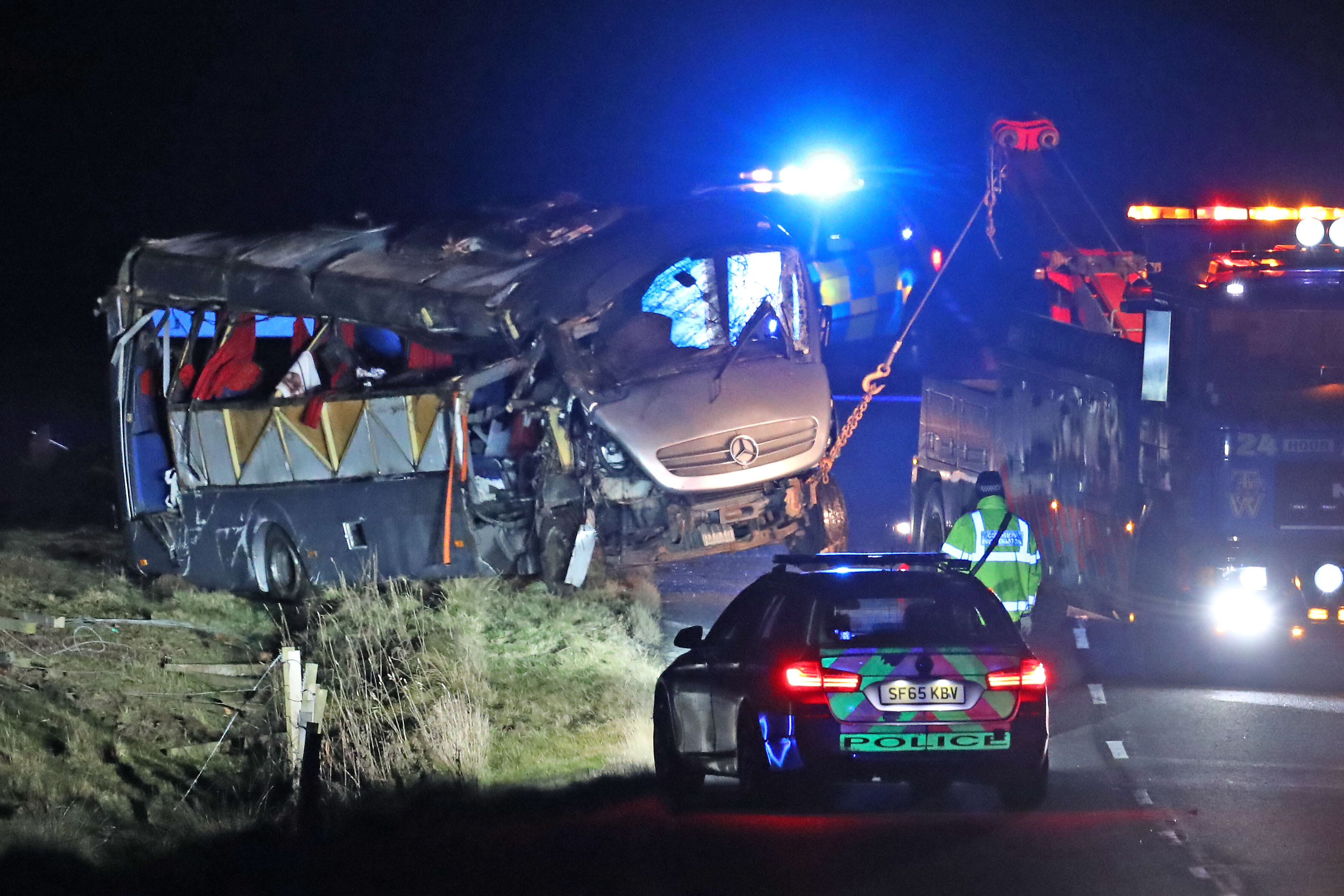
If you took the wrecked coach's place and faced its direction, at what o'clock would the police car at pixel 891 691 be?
The police car is roughly at 1 o'clock from the wrecked coach.

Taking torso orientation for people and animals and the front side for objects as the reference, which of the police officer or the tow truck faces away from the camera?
the police officer

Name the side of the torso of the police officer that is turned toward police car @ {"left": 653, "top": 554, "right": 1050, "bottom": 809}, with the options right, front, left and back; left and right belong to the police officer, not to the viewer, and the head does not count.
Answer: back

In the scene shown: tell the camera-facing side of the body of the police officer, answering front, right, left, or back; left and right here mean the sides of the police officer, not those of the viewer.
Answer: back

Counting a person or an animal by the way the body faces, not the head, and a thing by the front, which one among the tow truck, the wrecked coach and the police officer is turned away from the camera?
the police officer

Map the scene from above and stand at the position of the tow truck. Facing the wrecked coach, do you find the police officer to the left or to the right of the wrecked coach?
left

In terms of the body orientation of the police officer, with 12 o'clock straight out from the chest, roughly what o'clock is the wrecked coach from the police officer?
The wrecked coach is roughly at 10 o'clock from the police officer.

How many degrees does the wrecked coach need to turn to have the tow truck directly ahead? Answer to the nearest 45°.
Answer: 0° — it already faces it

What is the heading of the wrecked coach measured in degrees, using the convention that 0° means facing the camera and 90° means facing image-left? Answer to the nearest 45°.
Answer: approximately 315°
